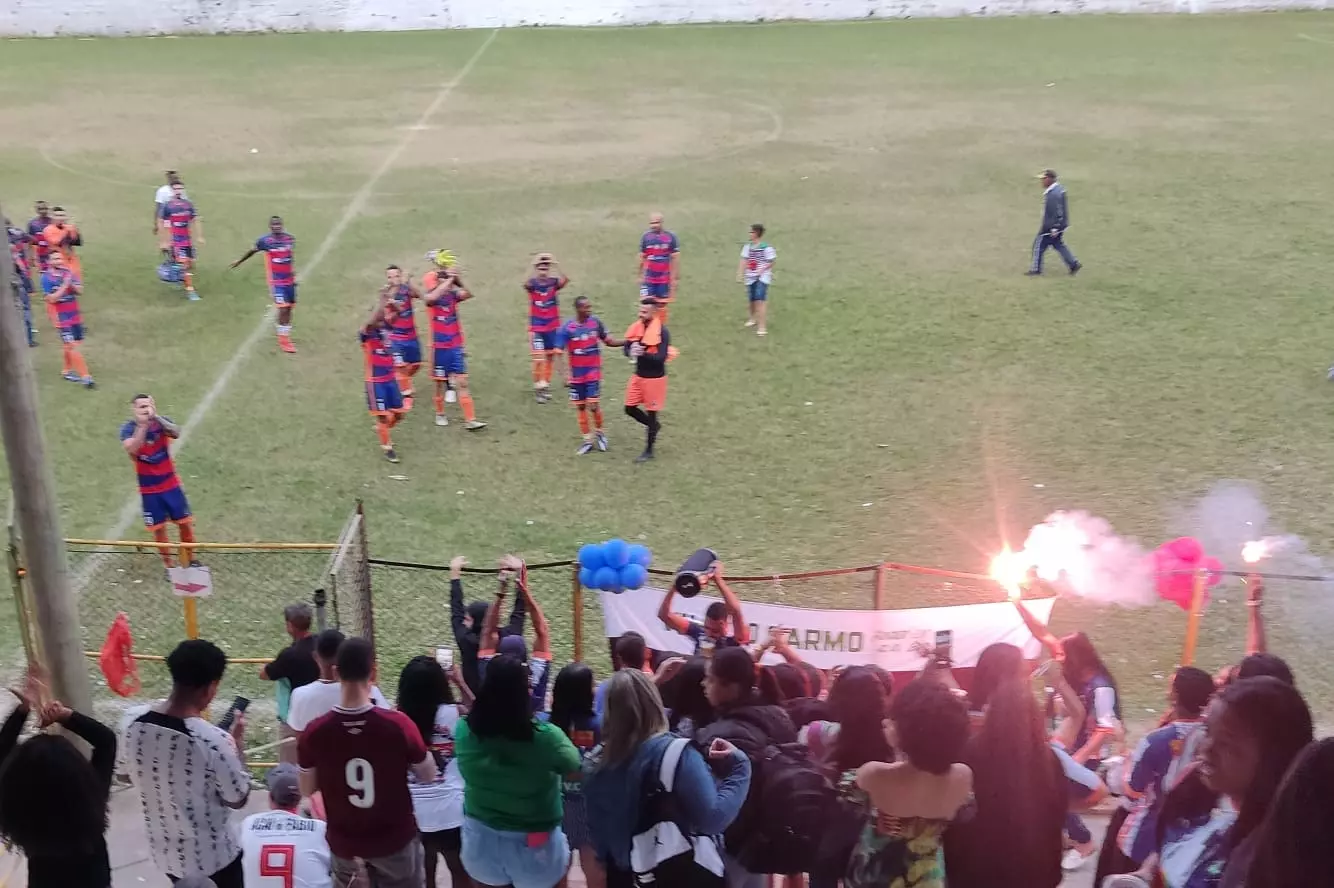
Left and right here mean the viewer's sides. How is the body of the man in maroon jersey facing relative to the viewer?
facing away from the viewer

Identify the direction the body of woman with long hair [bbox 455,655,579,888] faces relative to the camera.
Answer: away from the camera

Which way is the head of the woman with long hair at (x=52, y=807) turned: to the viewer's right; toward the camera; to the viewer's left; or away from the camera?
away from the camera

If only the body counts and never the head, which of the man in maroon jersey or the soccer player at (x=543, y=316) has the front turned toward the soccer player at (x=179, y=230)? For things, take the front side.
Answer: the man in maroon jersey

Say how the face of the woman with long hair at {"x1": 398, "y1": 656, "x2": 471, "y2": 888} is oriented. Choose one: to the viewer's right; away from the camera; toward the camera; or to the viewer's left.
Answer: away from the camera

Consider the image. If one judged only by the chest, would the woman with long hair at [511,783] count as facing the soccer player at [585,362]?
yes

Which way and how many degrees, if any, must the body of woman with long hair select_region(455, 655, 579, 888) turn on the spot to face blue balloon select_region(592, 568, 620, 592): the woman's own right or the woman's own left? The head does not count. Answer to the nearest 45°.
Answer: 0° — they already face it

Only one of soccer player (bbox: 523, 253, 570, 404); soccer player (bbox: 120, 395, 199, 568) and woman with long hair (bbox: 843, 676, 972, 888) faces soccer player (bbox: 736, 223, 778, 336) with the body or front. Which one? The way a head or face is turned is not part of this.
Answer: the woman with long hair

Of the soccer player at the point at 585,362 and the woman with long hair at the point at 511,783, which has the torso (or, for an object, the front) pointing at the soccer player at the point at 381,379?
the woman with long hair

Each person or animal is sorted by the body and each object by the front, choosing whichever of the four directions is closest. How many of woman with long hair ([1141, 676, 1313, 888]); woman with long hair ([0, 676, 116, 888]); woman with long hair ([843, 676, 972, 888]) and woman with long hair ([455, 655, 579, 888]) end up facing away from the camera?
3
